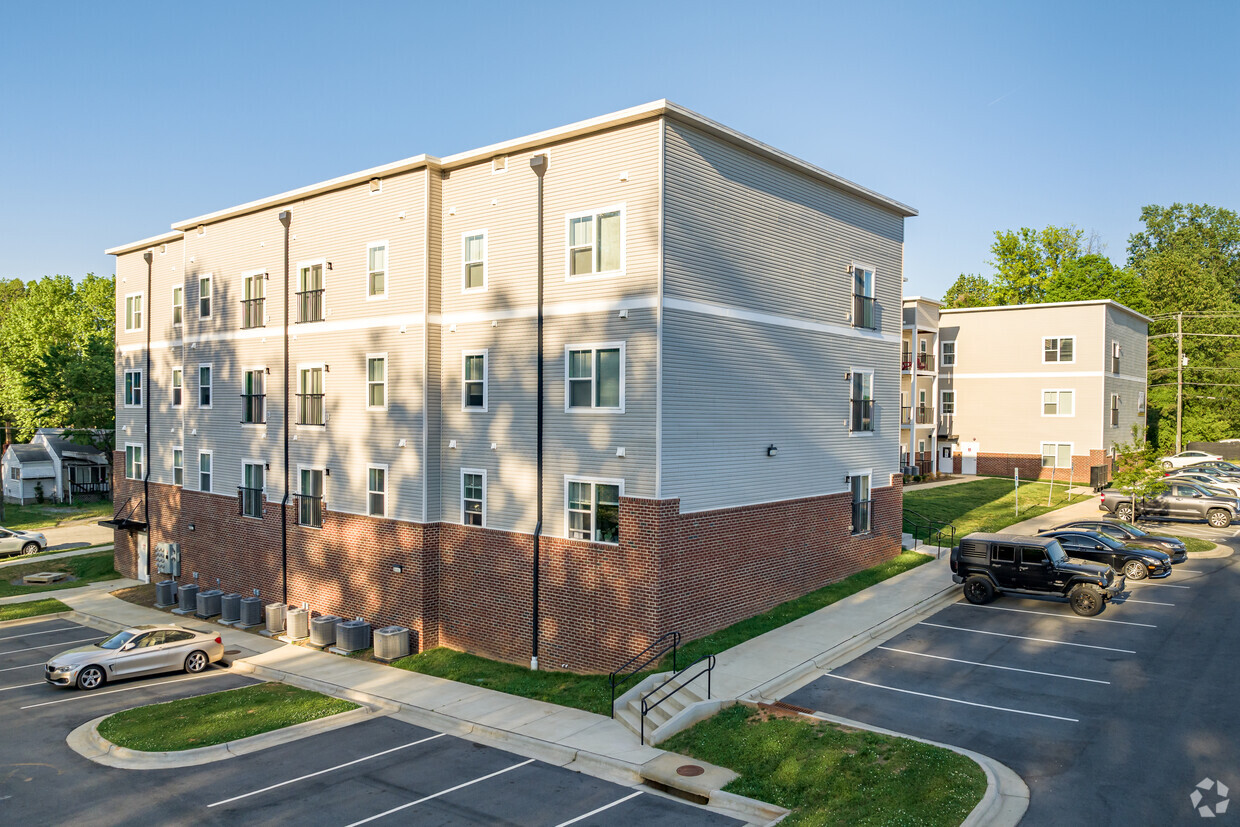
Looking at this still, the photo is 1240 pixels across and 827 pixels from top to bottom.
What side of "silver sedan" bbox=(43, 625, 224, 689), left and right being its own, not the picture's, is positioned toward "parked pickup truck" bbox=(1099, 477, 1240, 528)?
back

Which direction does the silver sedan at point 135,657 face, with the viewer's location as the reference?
facing to the left of the viewer

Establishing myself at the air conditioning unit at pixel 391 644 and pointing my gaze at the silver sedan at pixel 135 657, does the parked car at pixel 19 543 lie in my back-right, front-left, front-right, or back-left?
front-right

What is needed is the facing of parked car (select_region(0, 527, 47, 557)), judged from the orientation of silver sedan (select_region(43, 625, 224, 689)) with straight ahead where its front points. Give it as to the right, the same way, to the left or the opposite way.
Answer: the opposite way

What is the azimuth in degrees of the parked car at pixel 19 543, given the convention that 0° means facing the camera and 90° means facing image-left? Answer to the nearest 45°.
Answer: approximately 270°

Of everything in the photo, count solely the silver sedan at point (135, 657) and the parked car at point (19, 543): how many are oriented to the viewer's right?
1

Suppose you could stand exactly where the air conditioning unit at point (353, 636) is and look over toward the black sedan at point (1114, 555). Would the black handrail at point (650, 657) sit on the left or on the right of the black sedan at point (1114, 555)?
right

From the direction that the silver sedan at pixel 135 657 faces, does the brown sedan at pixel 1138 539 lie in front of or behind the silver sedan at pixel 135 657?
behind

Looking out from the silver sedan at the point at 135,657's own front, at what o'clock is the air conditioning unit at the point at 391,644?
The air conditioning unit is roughly at 7 o'clock from the silver sedan.

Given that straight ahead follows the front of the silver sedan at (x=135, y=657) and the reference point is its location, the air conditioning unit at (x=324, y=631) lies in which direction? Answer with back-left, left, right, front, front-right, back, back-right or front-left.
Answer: back
